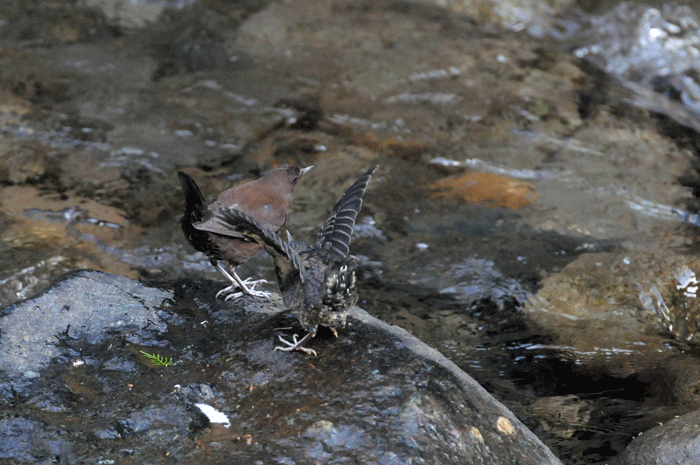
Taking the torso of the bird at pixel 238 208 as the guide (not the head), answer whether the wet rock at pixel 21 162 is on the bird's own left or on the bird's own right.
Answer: on the bird's own left

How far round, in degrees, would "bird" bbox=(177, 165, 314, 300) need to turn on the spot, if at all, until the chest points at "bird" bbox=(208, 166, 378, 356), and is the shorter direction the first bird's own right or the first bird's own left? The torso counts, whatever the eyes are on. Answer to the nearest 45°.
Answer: approximately 90° to the first bird's own right

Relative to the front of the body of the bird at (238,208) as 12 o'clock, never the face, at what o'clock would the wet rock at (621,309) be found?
The wet rock is roughly at 12 o'clock from the bird.

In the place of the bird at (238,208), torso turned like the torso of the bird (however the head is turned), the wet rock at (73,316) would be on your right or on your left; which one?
on your right

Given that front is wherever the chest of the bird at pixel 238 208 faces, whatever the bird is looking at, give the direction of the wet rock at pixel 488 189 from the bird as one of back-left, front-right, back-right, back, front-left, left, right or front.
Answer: front-left

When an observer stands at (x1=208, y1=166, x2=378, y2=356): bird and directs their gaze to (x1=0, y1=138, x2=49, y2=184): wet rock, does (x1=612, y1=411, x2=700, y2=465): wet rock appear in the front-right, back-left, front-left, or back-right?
back-right

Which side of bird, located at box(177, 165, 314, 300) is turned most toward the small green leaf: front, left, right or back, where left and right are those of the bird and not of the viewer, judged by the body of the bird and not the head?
right

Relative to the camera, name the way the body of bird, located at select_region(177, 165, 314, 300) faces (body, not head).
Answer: to the viewer's right

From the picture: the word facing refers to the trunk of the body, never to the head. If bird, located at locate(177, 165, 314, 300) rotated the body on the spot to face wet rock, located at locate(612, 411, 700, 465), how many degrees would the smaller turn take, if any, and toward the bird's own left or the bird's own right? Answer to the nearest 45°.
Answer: approximately 45° to the bird's own right
